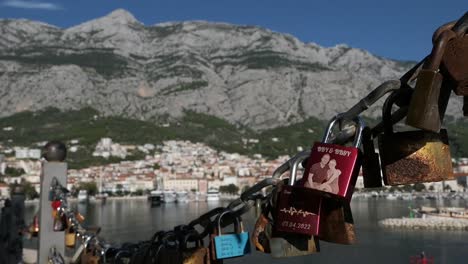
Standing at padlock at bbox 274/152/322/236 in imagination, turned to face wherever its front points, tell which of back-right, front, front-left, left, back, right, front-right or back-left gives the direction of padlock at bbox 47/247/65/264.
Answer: back-right

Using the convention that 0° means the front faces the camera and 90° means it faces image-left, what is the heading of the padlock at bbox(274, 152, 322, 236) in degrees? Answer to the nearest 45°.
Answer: approximately 0°

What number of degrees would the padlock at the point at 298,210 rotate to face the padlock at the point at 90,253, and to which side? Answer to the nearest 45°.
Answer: approximately 135° to its right

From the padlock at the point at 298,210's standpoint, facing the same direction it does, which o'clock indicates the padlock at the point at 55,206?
the padlock at the point at 55,206 is roughly at 5 o'clock from the padlock at the point at 298,210.

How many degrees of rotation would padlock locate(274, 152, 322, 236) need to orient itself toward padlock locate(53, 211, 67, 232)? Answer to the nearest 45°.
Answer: approximately 135° to its right
